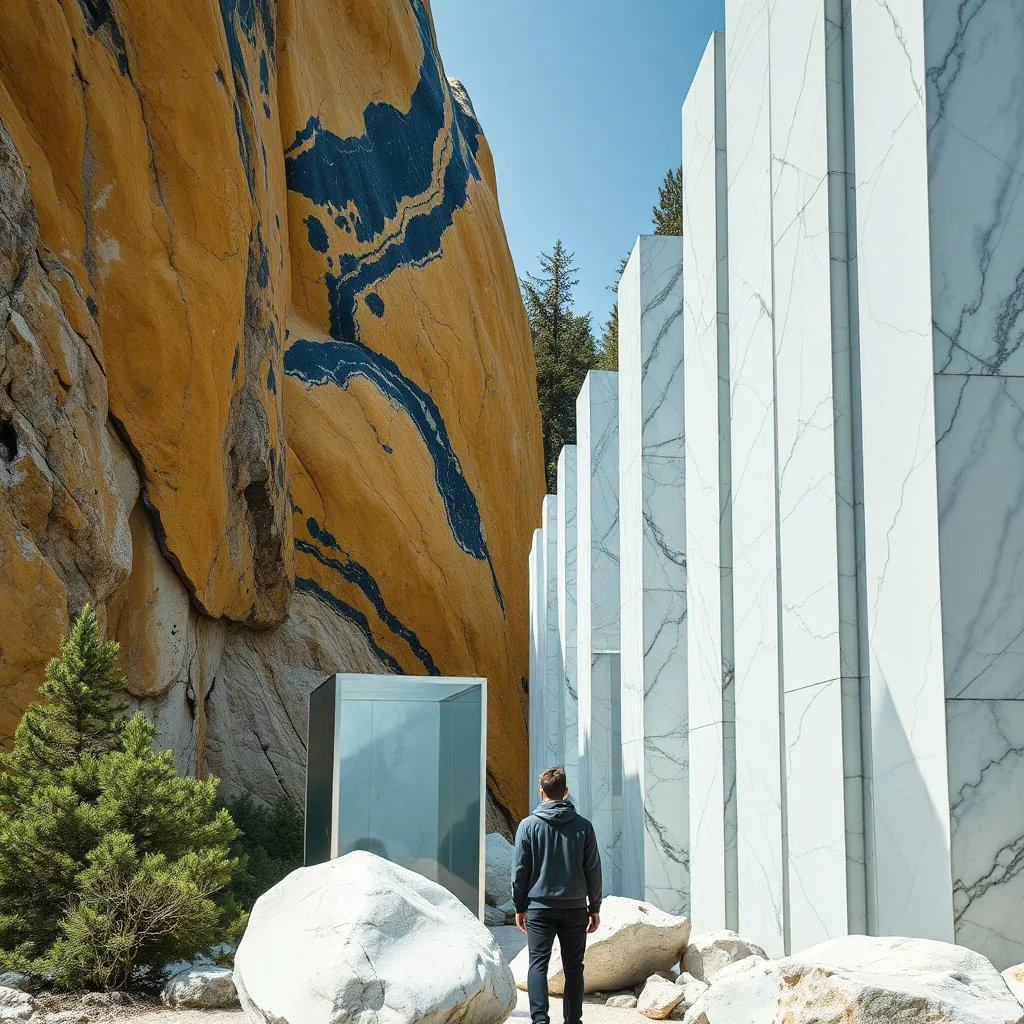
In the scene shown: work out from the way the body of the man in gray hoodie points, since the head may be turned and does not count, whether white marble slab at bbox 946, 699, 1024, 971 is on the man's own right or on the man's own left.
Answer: on the man's own right

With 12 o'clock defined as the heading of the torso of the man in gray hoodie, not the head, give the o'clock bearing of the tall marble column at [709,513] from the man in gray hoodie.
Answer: The tall marble column is roughly at 1 o'clock from the man in gray hoodie.

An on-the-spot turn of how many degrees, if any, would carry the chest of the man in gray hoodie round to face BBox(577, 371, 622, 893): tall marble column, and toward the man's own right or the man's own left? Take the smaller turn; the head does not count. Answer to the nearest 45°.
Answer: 0° — they already face it

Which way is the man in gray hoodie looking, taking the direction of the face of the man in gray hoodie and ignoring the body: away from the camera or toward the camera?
away from the camera

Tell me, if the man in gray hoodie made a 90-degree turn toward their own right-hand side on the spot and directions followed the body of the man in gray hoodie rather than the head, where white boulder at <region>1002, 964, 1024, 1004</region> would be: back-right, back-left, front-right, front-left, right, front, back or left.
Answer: front-right

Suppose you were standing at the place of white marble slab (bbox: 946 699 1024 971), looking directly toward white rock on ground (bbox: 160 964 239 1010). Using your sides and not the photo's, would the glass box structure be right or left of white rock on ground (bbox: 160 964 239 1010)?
right

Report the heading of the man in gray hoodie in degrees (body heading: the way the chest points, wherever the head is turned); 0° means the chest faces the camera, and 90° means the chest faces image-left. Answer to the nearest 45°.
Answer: approximately 180°

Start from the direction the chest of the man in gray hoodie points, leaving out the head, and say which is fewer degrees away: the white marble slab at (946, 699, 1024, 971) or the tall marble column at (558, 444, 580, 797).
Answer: the tall marble column
